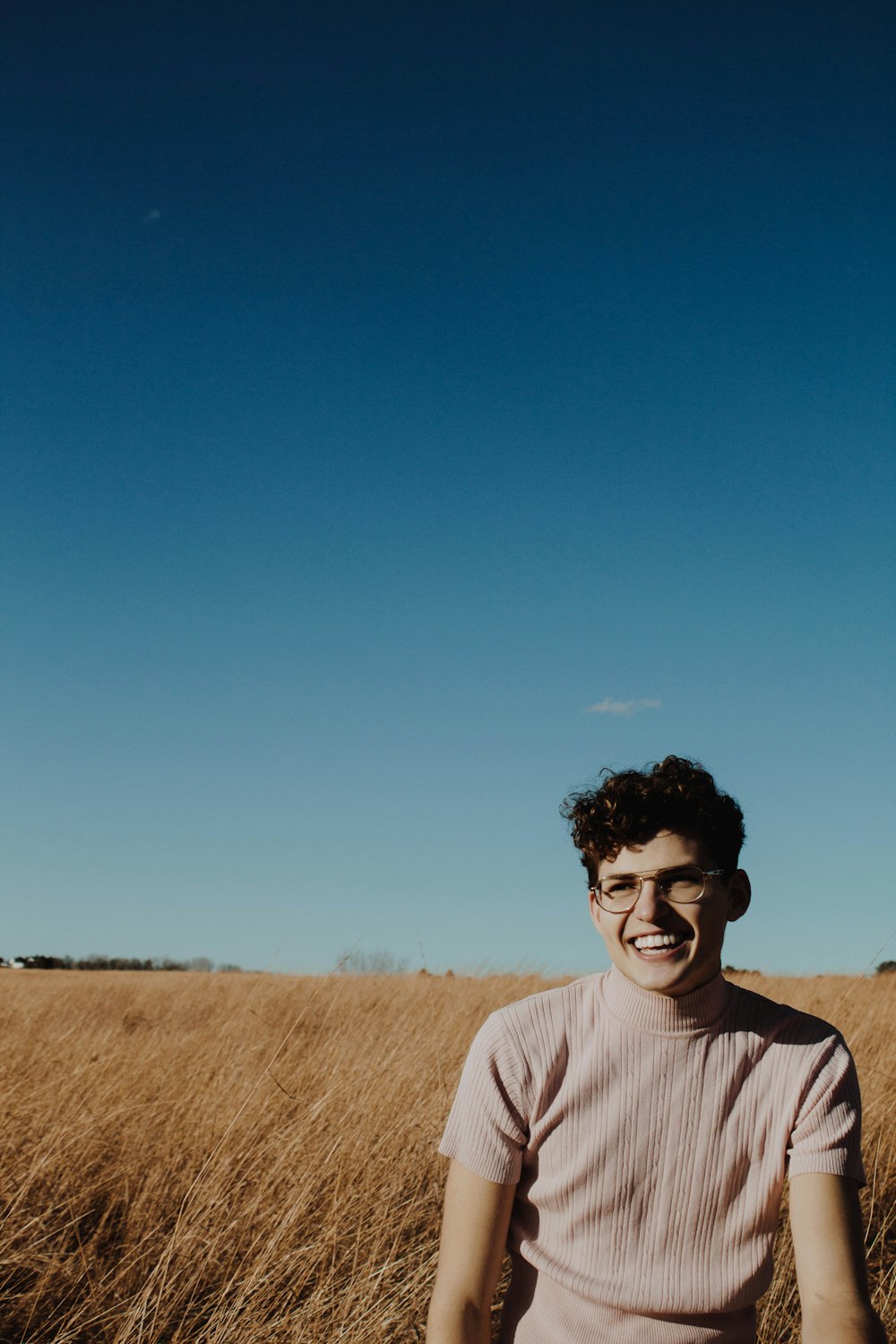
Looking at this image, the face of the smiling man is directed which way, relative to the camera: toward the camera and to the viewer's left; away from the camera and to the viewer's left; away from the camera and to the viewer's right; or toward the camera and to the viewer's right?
toward the camera and to the viewer's left

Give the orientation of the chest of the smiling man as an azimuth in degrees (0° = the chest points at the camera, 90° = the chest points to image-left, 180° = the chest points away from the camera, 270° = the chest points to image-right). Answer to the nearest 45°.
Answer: approximately 0°
